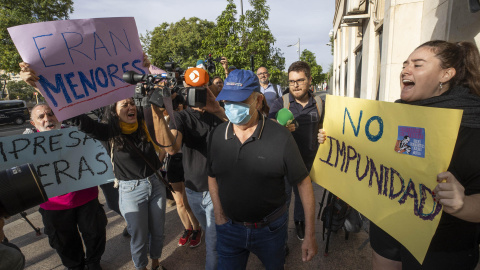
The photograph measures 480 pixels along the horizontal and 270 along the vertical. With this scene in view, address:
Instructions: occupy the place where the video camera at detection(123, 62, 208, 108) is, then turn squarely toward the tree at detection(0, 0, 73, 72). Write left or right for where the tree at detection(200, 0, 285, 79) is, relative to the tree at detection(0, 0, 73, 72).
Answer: right

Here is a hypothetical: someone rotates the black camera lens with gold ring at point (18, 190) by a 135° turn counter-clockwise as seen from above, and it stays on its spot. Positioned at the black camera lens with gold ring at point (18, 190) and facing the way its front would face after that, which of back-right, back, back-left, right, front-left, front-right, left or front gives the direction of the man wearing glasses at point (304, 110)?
back-right

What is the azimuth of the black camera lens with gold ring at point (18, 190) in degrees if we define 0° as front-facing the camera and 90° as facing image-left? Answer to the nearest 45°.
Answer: approximately 270°

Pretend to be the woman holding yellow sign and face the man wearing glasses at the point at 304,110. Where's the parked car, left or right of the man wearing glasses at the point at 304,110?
left

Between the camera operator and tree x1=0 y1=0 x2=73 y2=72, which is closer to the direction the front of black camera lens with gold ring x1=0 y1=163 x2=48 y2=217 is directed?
the camera operator

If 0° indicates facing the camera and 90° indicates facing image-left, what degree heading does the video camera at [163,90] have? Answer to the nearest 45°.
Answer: approximately 270°

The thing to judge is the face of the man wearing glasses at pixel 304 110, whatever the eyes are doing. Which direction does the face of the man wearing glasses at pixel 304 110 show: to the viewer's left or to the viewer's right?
to the viewer's left

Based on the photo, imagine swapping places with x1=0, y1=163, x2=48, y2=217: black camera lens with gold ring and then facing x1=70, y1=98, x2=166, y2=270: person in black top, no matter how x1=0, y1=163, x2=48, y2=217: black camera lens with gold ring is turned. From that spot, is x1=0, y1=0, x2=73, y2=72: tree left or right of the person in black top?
left

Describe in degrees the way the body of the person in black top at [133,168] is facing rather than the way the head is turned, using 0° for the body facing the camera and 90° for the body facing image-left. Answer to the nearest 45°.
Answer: approximately 315°

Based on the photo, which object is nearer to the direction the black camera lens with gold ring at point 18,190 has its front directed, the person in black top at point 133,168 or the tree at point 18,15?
the person in black top

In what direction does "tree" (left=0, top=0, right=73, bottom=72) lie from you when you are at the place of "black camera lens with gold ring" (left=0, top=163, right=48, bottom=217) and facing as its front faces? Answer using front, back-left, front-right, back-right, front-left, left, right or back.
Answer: left
